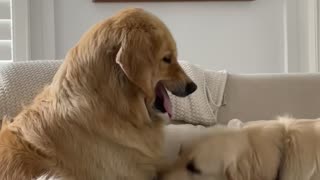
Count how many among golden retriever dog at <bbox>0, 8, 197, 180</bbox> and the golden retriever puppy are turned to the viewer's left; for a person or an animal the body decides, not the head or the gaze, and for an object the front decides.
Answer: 1

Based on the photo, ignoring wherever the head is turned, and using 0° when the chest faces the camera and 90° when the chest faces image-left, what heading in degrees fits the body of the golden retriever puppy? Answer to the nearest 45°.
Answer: approximately 90°

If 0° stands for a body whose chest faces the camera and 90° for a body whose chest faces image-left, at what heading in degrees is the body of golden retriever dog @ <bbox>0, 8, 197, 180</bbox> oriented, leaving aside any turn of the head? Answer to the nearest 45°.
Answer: approximately 270°

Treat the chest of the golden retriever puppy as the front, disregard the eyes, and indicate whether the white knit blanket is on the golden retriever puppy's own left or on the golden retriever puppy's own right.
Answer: on the golden retriever puppy's own right

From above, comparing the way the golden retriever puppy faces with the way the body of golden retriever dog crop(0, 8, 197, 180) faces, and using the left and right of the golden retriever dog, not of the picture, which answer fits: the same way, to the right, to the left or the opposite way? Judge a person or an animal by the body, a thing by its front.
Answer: the opposite way
